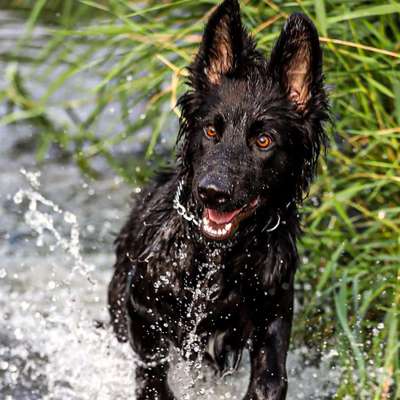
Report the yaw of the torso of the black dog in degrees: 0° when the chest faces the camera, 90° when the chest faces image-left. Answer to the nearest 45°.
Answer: approximately 0°
